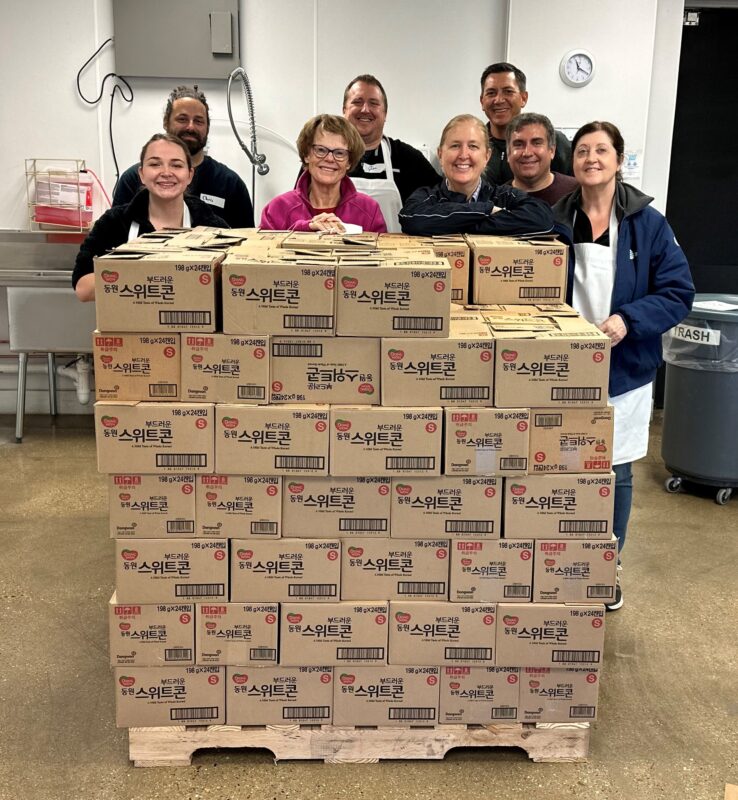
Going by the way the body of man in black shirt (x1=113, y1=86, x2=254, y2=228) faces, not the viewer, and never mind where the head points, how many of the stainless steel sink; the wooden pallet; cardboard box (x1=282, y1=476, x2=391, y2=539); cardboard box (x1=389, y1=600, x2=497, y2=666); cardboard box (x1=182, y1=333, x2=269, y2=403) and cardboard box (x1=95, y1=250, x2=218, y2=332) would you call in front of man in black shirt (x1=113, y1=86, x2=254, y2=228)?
5

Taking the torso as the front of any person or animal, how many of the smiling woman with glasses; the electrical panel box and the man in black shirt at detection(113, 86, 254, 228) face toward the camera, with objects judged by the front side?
3

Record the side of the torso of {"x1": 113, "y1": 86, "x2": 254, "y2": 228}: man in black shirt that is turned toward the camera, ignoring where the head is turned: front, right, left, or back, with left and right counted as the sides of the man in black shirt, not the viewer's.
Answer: front

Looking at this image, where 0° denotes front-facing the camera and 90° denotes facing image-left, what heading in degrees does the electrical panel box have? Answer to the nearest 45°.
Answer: approximately 0°

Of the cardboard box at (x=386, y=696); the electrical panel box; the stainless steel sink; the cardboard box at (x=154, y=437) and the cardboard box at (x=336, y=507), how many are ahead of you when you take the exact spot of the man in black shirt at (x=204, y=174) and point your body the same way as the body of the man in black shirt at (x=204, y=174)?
3

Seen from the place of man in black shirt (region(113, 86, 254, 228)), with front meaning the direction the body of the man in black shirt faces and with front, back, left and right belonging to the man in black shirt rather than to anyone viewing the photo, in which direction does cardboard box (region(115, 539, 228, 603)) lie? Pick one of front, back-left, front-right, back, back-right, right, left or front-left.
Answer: front

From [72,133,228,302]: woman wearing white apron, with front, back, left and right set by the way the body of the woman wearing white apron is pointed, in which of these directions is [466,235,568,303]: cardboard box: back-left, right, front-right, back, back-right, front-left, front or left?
front-left

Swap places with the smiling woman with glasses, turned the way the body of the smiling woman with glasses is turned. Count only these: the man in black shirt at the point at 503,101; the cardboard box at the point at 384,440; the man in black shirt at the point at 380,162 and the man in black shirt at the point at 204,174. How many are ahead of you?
1

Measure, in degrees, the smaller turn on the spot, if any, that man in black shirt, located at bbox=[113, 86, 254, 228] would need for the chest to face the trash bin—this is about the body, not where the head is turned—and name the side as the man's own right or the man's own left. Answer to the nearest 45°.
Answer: approximately 90° to the man's own left

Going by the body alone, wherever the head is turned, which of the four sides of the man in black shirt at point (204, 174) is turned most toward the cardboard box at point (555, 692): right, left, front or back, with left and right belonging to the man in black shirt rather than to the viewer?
front

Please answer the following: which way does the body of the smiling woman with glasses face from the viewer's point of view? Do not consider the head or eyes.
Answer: toward the camera
